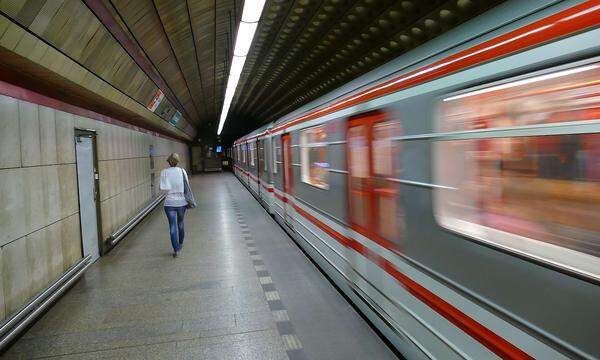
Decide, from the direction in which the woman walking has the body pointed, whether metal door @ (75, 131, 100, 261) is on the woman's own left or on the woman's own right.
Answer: on the woman's own left

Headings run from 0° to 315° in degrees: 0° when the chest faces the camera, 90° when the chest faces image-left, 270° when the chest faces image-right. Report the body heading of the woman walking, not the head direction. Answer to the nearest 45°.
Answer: approximately 180°
